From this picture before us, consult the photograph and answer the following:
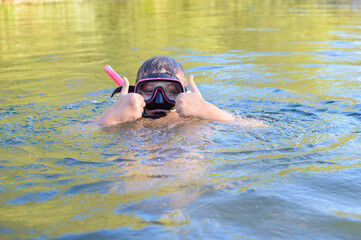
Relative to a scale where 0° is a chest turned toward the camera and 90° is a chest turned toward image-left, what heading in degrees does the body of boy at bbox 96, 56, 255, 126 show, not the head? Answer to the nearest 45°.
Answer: approximately 0°
